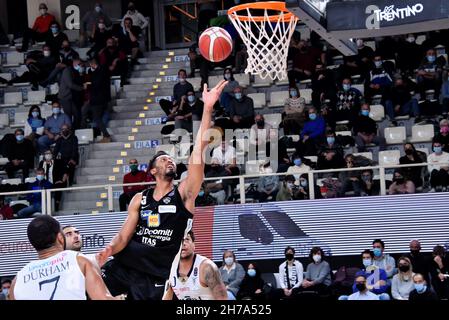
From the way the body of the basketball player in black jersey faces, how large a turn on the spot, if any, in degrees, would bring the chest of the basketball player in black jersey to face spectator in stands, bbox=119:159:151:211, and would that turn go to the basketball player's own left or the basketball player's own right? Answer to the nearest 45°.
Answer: approximately 180°
